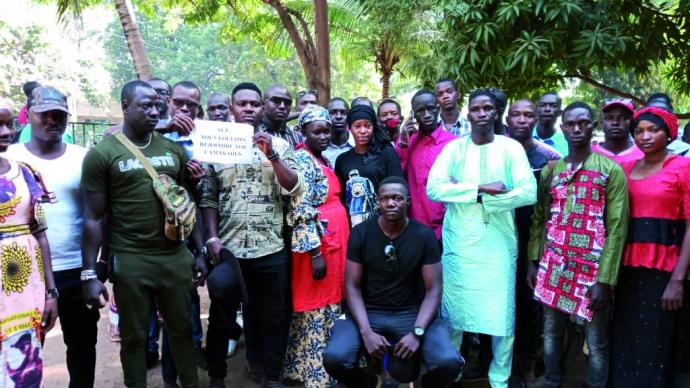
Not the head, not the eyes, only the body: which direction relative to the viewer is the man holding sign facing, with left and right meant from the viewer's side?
facing the viewer

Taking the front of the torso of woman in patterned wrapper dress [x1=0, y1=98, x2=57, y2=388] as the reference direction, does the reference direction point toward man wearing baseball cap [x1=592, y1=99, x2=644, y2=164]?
no

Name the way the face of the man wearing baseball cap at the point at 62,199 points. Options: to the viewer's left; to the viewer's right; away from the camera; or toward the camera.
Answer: toward the camera

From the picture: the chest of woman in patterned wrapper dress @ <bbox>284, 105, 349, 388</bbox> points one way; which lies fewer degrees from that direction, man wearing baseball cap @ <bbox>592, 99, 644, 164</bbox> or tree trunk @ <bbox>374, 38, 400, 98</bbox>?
the man wearing baseball cap

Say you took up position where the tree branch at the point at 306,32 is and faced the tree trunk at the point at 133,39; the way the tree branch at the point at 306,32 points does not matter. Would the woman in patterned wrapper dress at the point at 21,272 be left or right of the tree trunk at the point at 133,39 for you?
left

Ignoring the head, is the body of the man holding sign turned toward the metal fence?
no

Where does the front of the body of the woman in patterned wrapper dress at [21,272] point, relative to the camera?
toward the camera

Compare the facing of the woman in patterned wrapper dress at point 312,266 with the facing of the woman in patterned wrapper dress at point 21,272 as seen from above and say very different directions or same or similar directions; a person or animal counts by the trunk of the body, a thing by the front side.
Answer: same or similar directions

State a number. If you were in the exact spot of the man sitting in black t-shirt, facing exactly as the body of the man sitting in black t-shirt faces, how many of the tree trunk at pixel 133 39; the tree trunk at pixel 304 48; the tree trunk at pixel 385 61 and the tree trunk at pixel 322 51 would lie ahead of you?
0

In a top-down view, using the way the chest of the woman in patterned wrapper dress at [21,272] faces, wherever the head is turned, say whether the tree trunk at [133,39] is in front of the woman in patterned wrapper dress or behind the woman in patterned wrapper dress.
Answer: behind

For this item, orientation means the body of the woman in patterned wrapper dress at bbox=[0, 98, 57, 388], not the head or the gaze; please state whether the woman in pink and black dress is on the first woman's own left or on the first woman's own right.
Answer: on the first woman's own left

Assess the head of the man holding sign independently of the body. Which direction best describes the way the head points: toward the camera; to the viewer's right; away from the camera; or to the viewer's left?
toward the camera

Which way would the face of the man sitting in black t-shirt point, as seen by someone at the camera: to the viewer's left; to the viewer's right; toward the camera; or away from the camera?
toward the camera

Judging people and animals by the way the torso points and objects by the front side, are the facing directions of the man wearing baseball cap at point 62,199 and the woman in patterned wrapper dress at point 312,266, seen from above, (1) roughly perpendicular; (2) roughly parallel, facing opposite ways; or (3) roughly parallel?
roughly parallel

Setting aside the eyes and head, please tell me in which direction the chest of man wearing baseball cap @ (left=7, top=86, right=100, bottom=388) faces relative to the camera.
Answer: toward the camera
